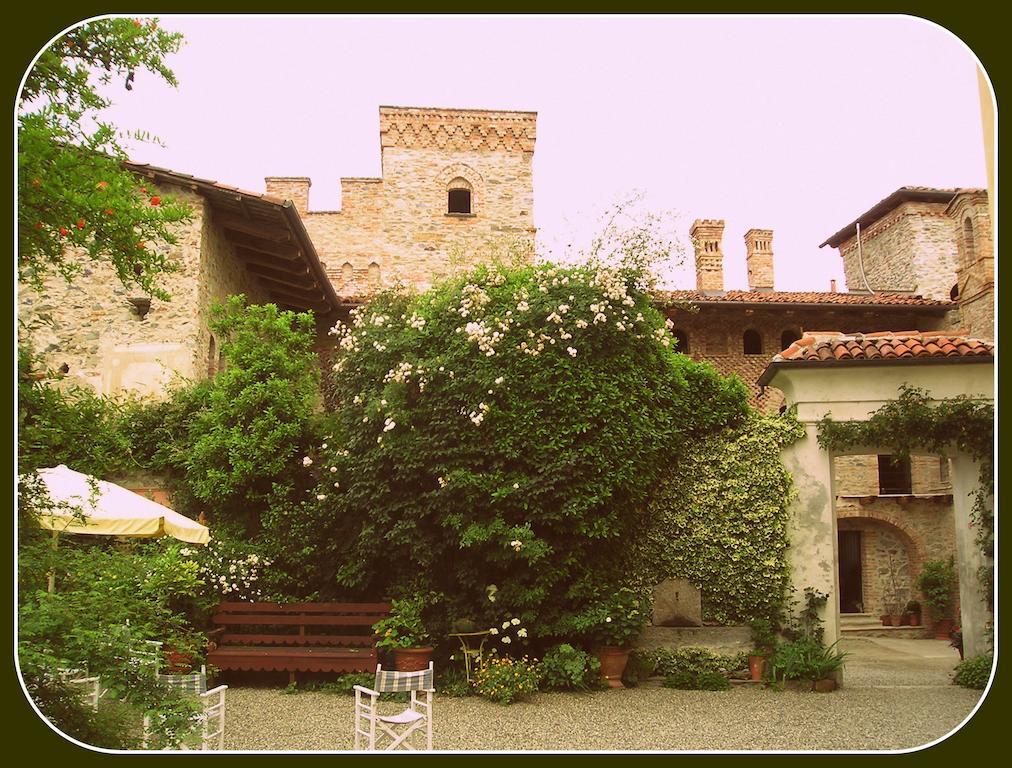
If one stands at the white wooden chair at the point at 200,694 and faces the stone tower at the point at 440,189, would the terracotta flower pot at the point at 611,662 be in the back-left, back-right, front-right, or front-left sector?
front-right

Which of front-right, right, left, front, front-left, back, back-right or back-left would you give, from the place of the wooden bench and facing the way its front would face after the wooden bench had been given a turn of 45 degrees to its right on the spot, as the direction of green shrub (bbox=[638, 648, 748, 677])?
back-left

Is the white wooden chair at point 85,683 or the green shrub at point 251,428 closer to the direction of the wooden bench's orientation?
the white wooden chair

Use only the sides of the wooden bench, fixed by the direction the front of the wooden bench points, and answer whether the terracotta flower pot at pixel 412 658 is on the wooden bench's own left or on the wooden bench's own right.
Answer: on the wooden bench's own left

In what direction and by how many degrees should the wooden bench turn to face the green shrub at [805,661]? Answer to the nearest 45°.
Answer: approximately 90° to its left

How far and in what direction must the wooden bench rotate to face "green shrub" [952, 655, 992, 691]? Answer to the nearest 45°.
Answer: approximately 90° to its left

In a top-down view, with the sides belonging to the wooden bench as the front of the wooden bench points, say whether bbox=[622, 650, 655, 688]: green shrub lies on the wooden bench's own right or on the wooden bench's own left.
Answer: on the wooden bench's own left

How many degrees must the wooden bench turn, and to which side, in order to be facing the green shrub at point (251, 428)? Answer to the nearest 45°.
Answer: approximately 180°

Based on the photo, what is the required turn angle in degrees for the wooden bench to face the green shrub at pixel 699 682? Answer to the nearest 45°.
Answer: approximately 90° to its left

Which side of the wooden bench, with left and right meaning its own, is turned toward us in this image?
front

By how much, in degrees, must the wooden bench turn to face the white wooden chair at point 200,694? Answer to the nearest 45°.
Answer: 0° — it already faces it

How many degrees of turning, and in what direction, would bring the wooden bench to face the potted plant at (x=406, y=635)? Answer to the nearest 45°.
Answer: approximately 90° to its left
